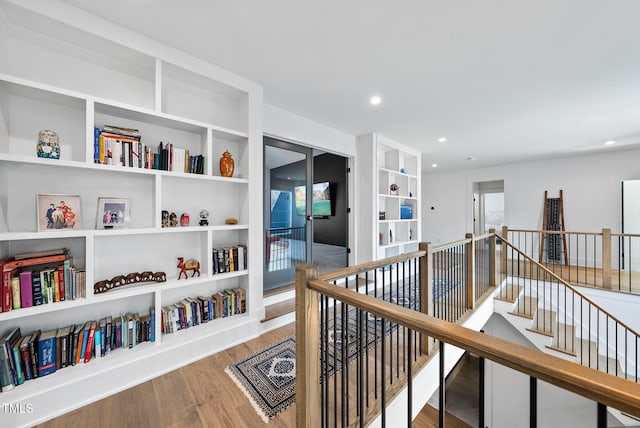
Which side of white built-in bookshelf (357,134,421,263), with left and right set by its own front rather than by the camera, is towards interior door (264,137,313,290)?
right

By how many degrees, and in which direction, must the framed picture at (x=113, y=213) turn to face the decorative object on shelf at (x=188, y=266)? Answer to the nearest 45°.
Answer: approximately 90° to its left

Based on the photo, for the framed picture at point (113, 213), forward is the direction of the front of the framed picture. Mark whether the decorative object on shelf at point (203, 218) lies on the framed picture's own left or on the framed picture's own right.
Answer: on the framed picture's own left

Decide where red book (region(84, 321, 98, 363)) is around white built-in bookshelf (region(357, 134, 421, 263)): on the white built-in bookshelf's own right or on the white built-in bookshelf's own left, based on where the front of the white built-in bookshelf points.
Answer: on the white built-in bookshelf's own right

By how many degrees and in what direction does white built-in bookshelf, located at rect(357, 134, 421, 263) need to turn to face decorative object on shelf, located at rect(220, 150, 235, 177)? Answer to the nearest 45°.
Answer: approximately 90° to its right

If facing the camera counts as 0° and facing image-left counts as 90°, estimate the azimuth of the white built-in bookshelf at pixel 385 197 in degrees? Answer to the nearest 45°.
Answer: approximately 315°

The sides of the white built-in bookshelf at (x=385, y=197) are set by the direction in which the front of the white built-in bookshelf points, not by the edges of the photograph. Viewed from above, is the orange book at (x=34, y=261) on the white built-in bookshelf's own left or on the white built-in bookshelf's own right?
on the white built-in bookshelf's own right

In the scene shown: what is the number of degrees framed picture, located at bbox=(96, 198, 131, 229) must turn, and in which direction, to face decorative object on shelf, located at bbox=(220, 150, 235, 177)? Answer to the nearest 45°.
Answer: approximately 90° to its left
